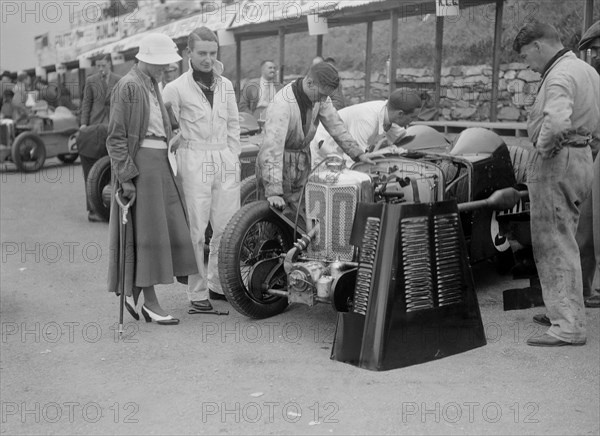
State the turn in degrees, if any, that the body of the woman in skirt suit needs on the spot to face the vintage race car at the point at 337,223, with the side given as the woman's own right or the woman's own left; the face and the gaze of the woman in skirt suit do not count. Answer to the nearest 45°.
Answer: approximately 45° to the woman's own left

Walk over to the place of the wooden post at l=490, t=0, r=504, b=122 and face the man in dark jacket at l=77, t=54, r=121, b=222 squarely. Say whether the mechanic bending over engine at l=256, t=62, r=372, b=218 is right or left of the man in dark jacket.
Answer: left

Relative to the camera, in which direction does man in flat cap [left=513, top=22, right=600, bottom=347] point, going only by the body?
to the viewer's left

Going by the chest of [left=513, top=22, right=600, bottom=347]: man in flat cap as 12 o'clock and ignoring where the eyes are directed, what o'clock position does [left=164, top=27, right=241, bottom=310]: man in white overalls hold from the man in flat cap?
The man in white overalls is roughly at 12 o'clock from the man in flat cap.

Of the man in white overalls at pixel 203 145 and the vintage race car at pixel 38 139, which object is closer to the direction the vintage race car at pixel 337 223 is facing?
the man in white overalls

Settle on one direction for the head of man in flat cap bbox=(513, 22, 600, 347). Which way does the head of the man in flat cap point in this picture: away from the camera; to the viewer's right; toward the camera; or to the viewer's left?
to the viewer's left

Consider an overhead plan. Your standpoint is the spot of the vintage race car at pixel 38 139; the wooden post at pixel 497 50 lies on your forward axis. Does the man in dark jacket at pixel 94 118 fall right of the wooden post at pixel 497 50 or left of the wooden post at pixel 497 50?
right

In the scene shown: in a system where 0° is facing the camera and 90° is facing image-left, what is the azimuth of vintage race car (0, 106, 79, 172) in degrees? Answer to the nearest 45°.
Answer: approximately 45°

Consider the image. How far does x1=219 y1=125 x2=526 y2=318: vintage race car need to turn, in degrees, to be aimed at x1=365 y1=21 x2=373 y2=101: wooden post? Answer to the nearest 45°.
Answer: approximately 135° to its right

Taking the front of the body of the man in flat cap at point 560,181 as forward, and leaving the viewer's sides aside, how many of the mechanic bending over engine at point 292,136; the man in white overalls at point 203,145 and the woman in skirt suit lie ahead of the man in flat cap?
3

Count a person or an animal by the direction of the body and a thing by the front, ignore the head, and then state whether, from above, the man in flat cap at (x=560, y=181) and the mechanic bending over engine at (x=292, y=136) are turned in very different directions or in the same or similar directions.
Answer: very different directions
